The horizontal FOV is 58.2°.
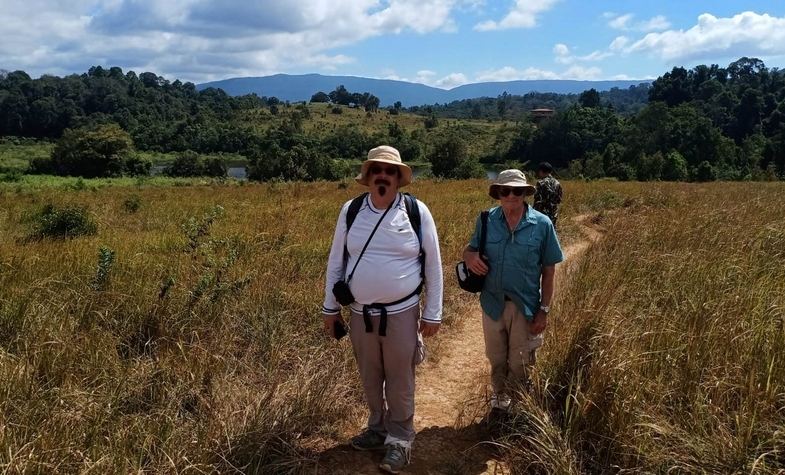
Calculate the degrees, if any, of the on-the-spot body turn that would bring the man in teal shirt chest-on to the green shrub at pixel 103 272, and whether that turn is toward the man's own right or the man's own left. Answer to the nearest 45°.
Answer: approximately 90° to the man's own right

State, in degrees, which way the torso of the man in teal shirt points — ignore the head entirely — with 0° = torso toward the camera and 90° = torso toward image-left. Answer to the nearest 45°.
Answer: approximately 0°

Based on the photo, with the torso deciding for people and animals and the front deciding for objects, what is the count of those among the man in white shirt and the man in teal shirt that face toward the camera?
2

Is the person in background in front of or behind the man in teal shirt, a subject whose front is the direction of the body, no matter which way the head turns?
behind

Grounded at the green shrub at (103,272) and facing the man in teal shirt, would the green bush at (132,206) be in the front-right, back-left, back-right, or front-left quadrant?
back-left

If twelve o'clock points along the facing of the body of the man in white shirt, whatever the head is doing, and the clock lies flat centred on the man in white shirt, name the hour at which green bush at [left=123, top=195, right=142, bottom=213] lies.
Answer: The green bush is roughly at 5 o'clock from the man in white shirt.

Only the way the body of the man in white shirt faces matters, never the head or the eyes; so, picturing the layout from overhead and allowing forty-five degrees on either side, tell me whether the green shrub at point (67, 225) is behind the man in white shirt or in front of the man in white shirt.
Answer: behind

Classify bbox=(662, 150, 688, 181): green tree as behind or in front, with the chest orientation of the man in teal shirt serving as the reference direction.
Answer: behind

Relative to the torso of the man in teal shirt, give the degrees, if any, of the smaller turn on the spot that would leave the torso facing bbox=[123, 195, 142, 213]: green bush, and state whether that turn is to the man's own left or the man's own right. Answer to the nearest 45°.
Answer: approximately 135° to the man's own right

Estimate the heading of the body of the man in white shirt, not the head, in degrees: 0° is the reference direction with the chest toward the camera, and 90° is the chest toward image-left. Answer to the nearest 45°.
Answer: approximately 0°
